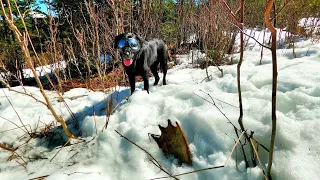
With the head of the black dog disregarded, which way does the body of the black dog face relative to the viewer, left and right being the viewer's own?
facing the viewer and to the left of the viewer

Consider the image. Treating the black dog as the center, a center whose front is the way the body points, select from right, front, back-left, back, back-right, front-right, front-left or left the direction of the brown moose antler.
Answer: front-left
